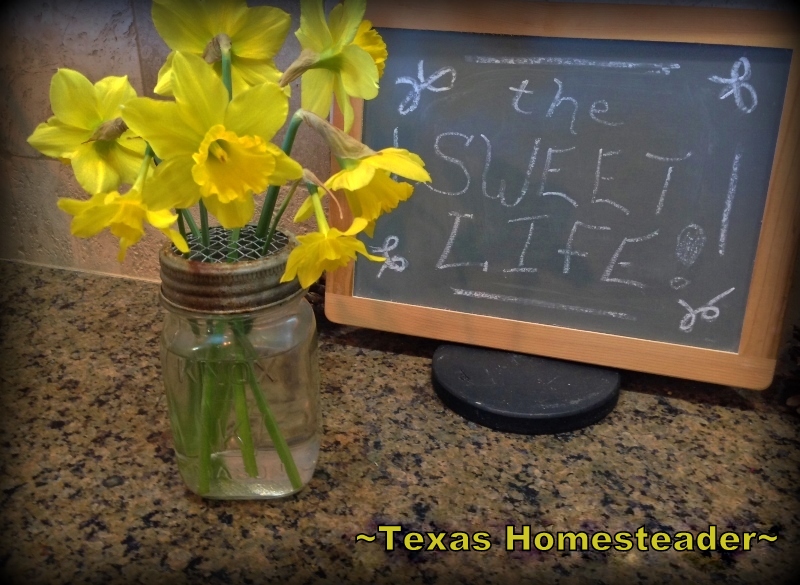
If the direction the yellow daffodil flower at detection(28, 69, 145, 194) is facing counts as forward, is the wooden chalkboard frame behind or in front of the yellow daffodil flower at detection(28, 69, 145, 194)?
behind

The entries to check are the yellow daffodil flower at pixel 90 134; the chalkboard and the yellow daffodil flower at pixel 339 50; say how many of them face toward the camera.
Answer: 1

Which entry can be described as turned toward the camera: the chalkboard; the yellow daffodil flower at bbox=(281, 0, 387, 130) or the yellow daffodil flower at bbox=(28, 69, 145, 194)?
the chalkboard
